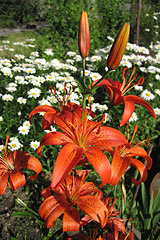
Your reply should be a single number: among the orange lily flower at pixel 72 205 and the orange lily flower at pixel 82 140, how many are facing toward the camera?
2

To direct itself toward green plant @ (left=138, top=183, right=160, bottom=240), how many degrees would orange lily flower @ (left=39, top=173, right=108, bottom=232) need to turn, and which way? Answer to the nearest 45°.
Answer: approximately 135° to its left

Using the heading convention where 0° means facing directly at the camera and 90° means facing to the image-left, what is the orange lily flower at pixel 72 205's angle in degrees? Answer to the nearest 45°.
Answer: approximately 0°
